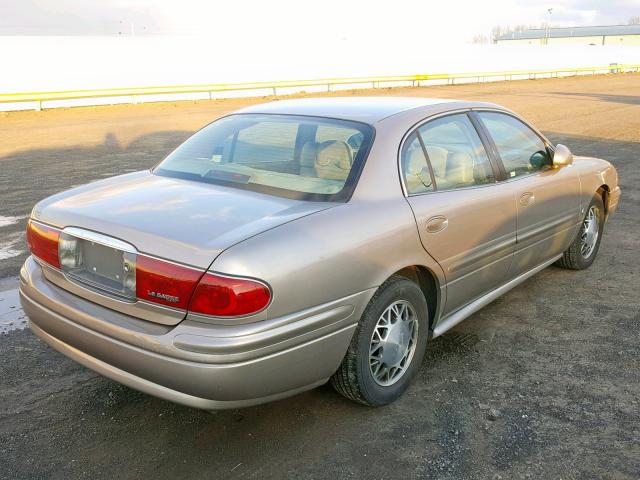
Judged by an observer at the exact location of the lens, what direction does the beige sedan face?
facing away from the viewer and to the right of the viewer
